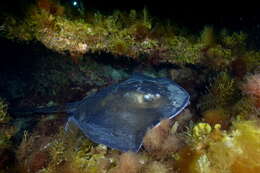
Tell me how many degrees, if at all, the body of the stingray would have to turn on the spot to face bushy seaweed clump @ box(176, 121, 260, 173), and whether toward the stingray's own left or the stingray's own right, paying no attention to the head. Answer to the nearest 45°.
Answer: approximately 45° to the stingray's own right

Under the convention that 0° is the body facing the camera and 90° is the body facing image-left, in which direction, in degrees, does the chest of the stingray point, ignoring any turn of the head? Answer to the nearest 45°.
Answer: approximately 270°
